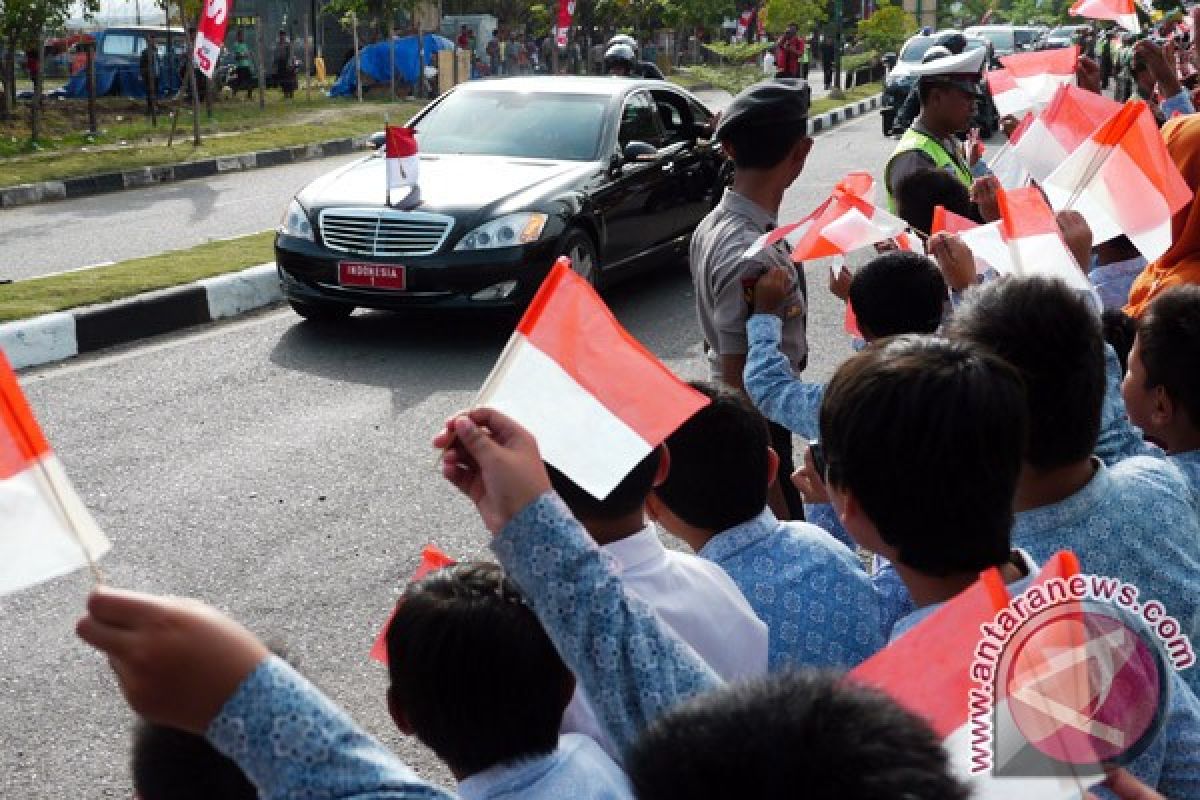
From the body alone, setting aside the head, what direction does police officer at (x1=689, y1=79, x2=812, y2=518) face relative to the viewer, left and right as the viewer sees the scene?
facing away from the viewer and to the right of the viewer

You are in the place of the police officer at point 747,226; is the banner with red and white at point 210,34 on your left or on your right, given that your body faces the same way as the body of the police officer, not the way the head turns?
on your left

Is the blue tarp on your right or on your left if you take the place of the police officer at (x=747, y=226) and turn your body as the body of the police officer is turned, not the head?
on your left

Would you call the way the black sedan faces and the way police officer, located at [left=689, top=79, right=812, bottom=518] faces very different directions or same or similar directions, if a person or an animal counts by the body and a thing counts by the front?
very different directions

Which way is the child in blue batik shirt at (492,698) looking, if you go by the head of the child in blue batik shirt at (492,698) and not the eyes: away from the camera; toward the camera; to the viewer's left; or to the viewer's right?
away from the camera

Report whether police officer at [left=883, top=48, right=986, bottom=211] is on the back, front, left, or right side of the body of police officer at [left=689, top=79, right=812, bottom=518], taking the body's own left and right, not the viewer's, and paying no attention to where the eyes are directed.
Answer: front

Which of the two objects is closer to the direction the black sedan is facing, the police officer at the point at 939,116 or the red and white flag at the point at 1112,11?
the police officer

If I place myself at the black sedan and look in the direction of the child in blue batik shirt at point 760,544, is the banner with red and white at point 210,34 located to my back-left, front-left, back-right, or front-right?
back-right
